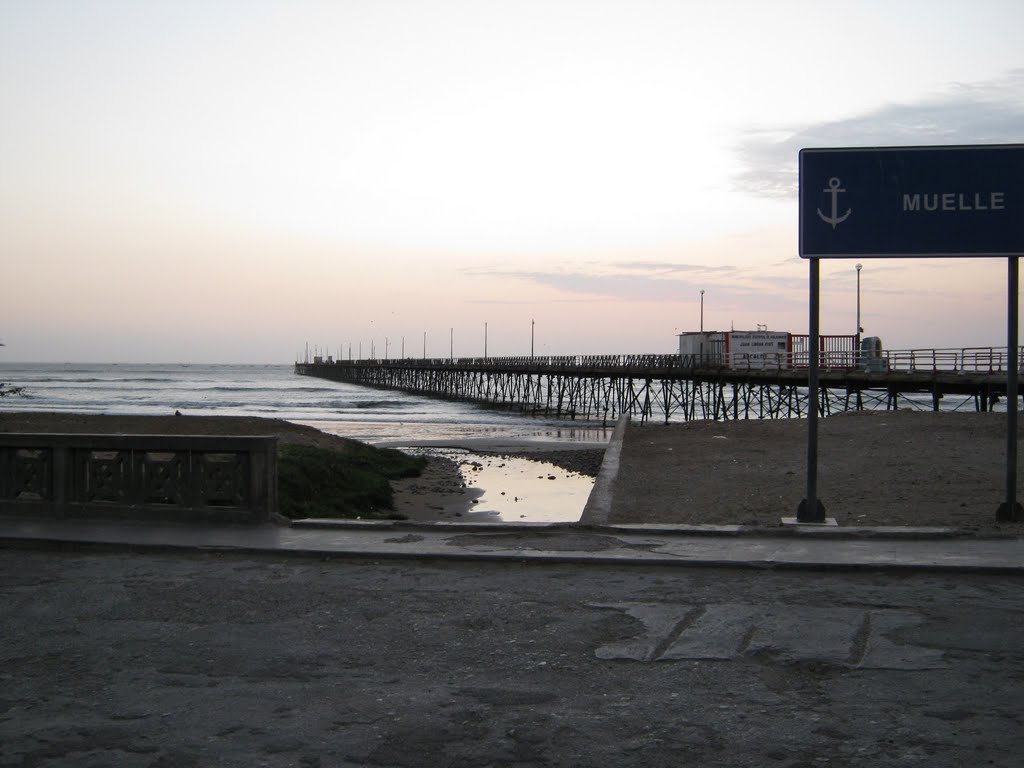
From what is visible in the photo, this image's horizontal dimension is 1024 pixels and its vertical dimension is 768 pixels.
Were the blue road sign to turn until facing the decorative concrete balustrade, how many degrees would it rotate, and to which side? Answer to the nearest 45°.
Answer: approximately 90° to its right

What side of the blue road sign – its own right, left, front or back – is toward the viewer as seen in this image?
front
